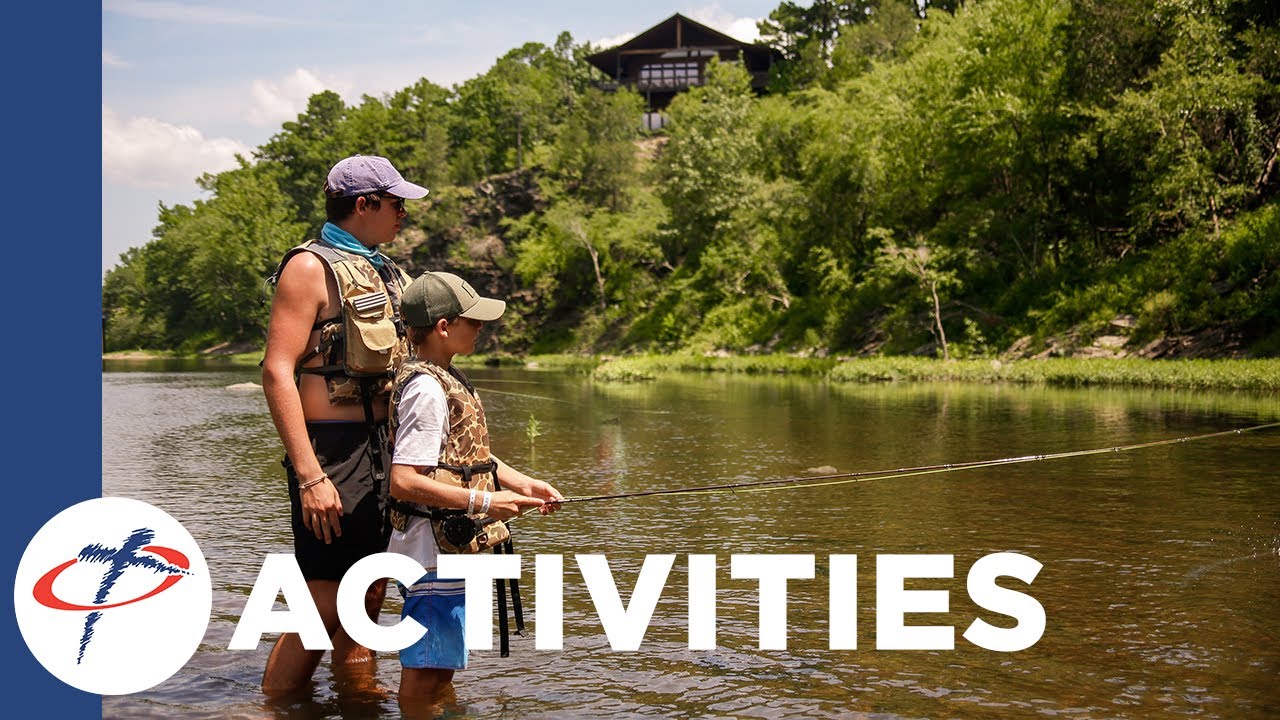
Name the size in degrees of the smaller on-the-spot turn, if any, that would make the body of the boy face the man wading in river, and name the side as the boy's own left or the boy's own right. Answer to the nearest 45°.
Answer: approximately 135° to the boy's own left

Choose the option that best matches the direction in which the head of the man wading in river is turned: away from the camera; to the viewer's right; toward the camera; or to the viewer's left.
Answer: to the viewer's right

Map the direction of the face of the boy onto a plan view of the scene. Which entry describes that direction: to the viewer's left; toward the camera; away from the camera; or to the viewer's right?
to the viewer's right

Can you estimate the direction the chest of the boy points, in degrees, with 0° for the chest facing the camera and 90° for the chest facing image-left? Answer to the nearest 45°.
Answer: approximately 270°
